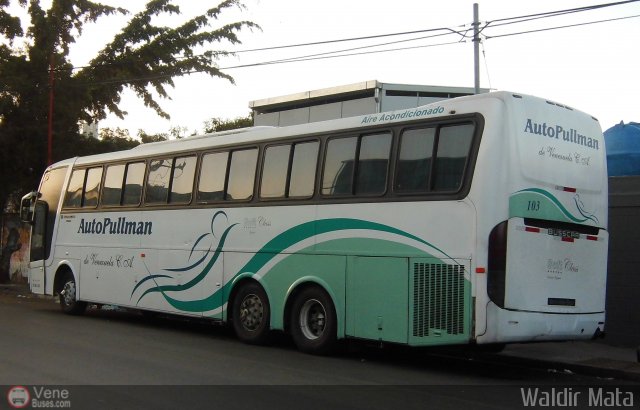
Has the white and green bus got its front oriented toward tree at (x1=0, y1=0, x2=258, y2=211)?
yes

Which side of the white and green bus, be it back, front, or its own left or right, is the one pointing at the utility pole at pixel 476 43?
right

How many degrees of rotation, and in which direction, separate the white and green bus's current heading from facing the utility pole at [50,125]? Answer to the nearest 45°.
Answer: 0° — it already faces it

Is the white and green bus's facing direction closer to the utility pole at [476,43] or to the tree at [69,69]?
the tree

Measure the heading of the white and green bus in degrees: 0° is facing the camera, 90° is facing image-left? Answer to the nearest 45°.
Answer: approximately 135°
